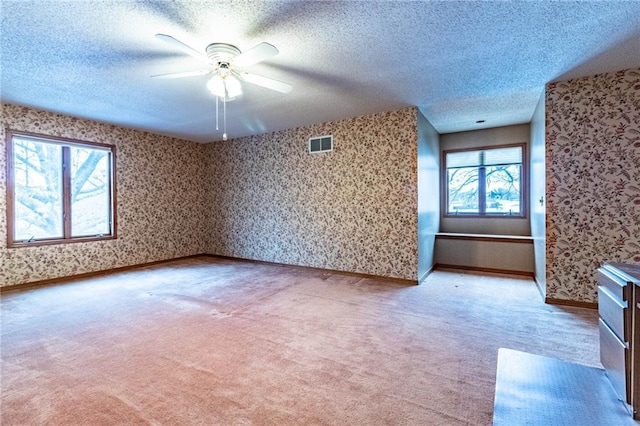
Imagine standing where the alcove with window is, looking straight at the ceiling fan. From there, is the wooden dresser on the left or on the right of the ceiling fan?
left

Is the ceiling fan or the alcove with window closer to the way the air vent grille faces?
the ceiling fan

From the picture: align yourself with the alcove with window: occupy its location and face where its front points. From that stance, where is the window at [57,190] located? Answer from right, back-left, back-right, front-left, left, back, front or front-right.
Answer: front-right

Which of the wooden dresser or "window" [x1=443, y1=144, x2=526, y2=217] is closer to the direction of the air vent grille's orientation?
the wooden dresser

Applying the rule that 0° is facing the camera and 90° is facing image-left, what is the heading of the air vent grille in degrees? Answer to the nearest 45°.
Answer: approximately 45°

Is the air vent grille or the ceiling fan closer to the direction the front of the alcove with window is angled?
the ceiling fan

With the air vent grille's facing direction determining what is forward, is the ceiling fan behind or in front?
in front

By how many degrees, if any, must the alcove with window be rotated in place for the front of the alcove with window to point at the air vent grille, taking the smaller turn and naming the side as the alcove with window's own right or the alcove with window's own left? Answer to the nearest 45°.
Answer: approximately 45° to the alcove with window's own right

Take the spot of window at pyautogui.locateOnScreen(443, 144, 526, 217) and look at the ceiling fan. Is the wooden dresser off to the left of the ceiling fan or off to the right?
left

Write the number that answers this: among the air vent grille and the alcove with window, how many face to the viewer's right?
0

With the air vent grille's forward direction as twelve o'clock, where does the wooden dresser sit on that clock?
The wooden dresser is roughly at 10 o'clock from the air vent grille.

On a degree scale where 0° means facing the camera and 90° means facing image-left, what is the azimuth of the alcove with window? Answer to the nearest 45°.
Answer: approximately 0°

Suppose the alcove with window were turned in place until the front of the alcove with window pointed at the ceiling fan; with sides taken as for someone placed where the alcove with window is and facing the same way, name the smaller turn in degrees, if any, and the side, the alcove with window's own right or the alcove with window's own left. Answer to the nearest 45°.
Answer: approximately 45° to the alcove with window's own right

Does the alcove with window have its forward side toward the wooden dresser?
yes

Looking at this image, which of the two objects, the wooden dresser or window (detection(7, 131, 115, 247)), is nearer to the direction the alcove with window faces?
the wooden dresser
